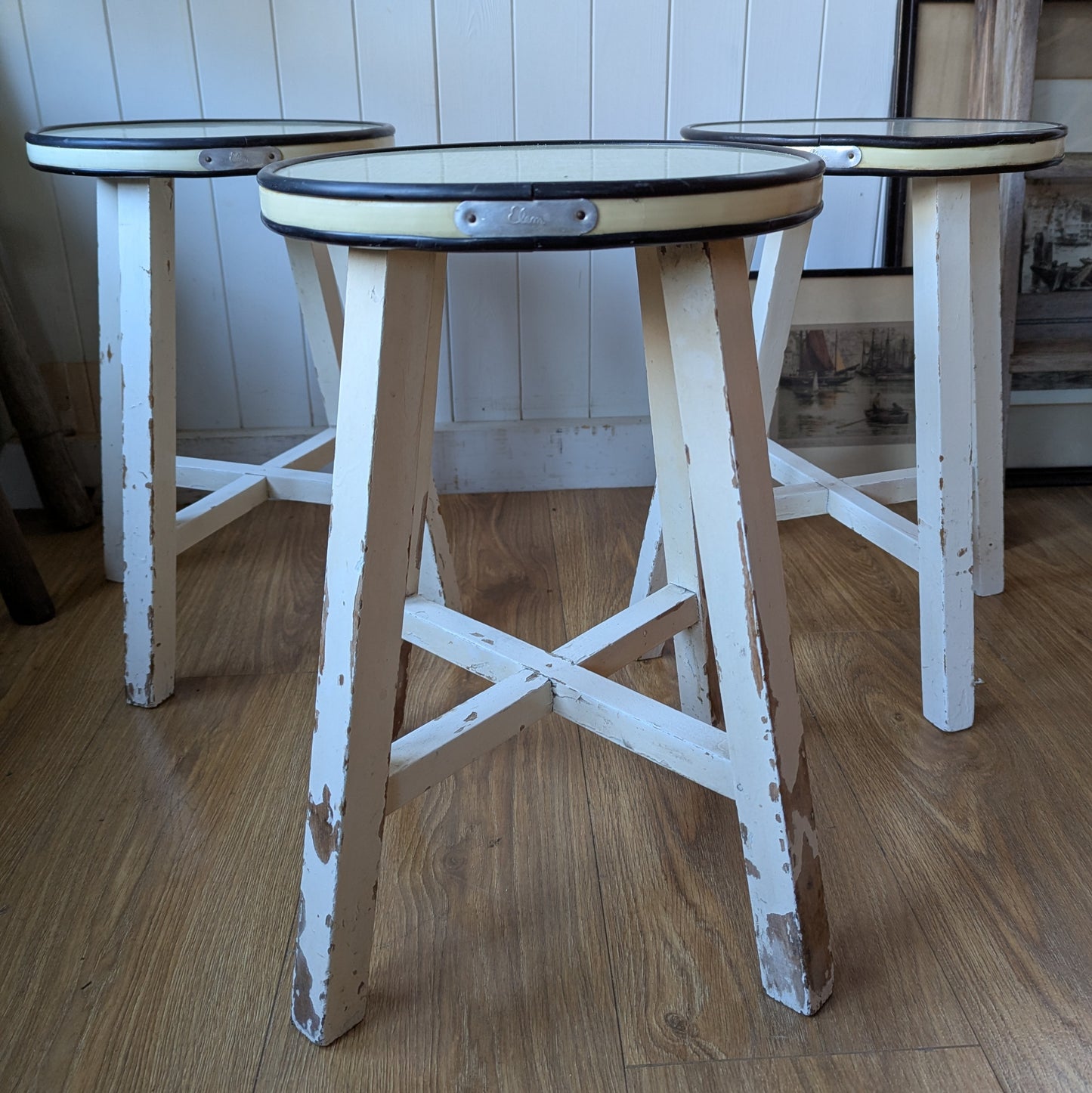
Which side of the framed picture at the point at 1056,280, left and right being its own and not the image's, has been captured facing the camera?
front

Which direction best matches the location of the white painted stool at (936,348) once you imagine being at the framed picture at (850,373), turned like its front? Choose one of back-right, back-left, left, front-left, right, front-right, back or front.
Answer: front

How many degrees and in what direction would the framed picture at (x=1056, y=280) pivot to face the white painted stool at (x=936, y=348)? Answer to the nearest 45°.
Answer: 0° — it already faces it

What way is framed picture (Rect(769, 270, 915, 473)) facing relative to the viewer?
toward the camera

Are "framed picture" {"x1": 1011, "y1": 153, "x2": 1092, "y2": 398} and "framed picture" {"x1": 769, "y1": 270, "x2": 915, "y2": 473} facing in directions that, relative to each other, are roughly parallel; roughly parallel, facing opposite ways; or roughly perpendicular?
roughly parallel

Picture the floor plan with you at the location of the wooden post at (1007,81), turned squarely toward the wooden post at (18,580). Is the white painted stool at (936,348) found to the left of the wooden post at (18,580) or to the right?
left

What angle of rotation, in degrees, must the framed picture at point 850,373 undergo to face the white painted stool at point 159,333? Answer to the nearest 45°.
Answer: approximately 45° to its right

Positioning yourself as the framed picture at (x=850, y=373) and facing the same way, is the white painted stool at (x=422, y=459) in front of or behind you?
in front

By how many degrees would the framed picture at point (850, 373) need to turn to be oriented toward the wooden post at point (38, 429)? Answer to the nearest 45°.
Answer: approximately 90° to its right

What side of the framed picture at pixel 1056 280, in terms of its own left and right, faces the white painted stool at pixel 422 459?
front

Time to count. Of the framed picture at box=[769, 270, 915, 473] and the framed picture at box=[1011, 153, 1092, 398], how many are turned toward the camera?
2
